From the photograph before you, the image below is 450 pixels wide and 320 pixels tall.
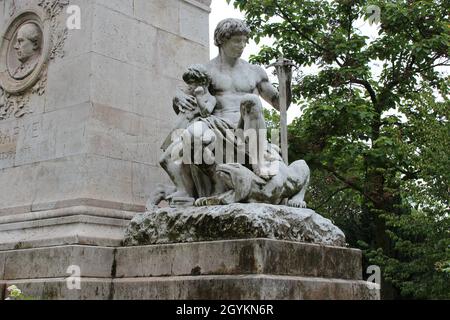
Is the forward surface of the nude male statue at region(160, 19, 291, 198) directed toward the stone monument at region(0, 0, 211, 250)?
no

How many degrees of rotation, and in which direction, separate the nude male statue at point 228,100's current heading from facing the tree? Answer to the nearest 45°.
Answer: approximately 135° to its left

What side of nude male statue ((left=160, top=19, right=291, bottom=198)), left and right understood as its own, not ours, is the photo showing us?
front
